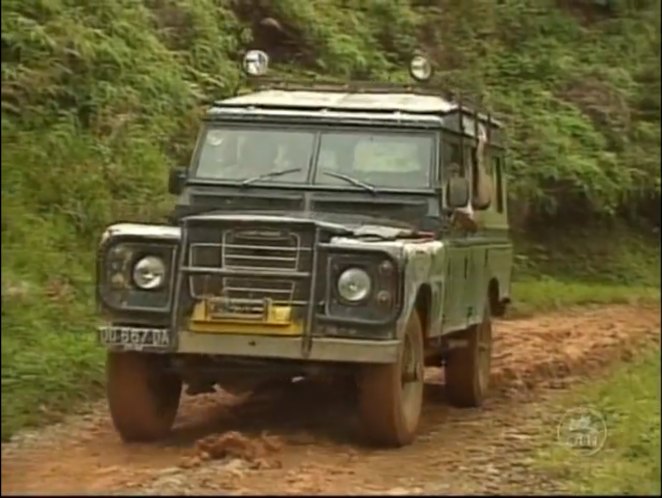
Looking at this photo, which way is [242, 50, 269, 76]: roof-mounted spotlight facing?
toward the camera
